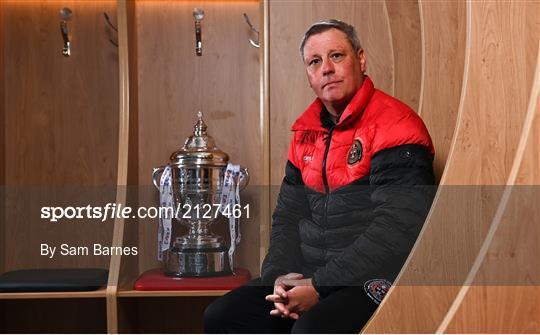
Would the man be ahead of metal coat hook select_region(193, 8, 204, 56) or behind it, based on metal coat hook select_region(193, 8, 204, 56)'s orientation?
ahead

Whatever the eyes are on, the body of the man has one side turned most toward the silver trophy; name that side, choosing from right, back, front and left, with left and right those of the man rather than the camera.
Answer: right

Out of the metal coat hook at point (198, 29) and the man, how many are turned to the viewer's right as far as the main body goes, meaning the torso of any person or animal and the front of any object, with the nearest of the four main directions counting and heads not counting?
0

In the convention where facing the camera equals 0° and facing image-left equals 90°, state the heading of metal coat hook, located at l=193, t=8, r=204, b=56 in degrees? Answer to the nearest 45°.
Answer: approximately 0°
